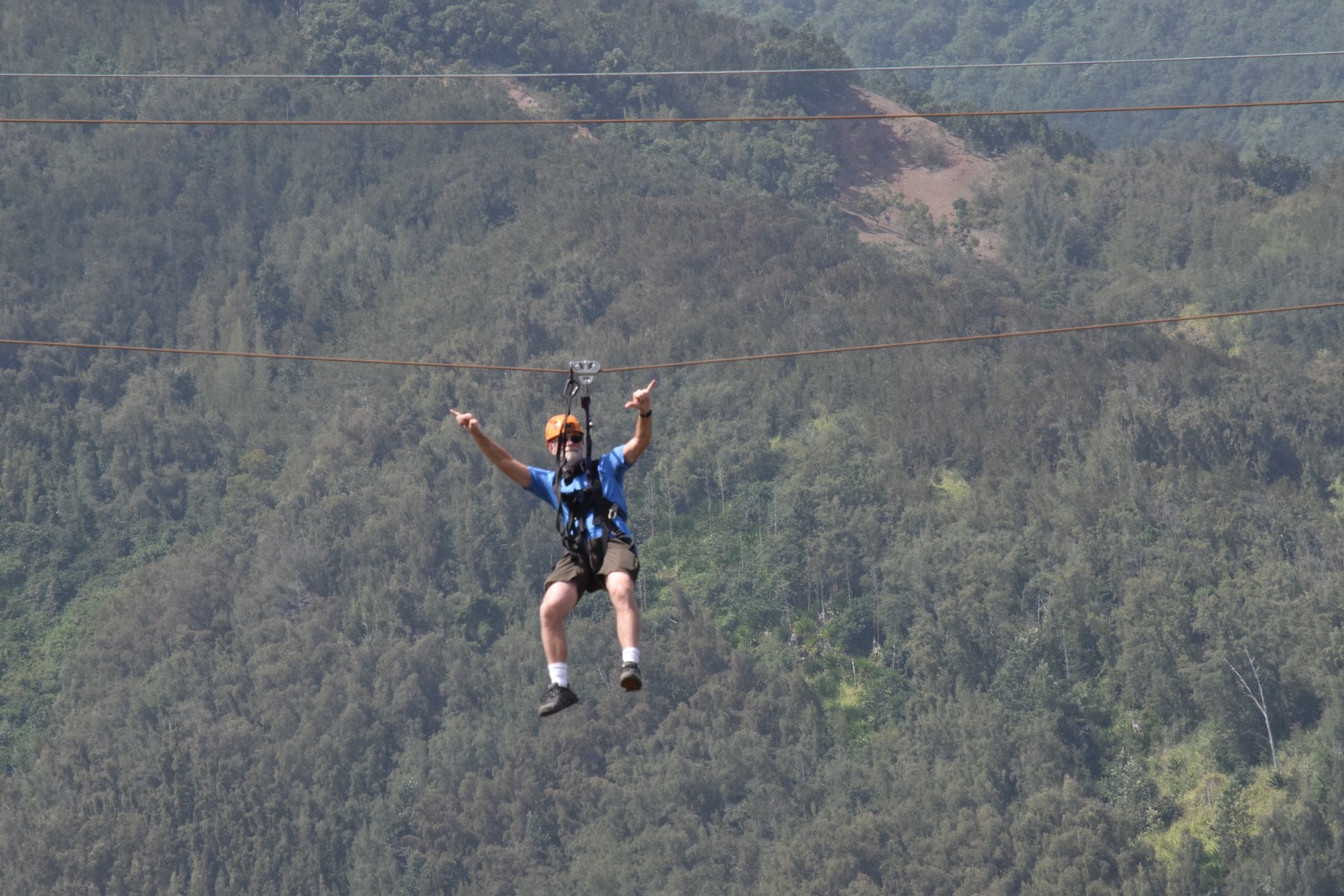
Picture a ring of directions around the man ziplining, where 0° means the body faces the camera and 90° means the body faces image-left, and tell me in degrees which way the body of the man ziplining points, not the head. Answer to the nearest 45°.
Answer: approximately 0°
